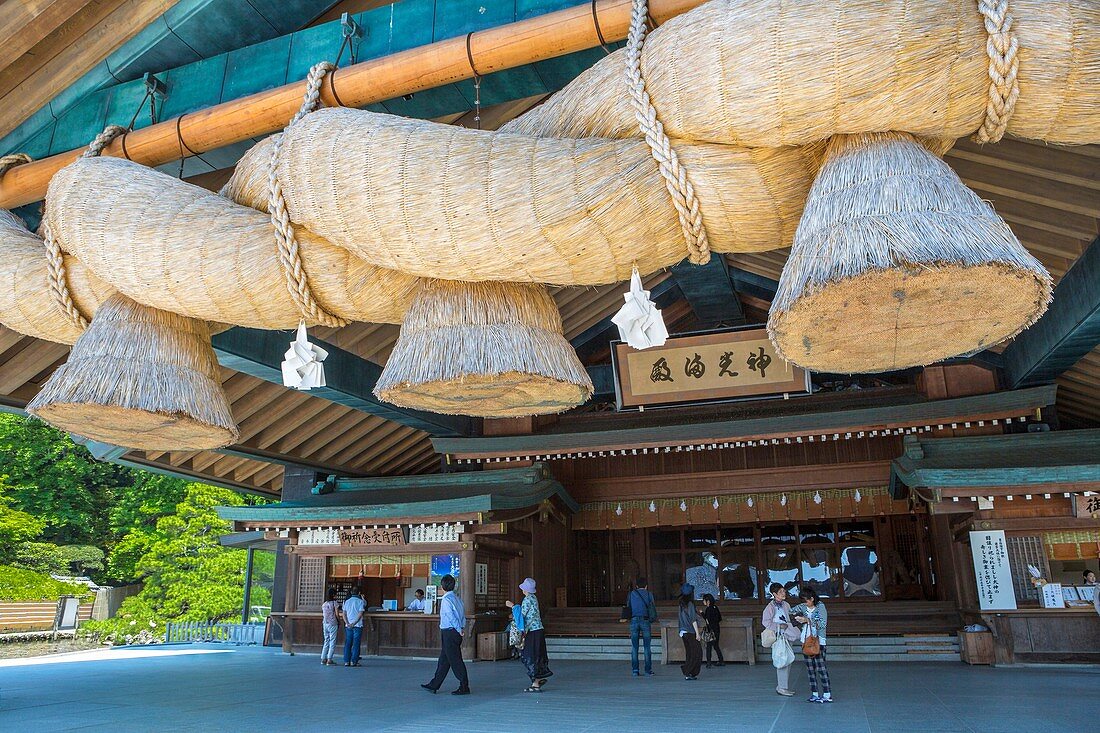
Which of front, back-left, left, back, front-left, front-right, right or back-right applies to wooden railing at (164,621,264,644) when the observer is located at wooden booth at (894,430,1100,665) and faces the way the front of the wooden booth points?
right

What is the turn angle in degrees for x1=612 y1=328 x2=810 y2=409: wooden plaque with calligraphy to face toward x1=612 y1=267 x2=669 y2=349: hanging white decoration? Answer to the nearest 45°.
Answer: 0° — it already faces it

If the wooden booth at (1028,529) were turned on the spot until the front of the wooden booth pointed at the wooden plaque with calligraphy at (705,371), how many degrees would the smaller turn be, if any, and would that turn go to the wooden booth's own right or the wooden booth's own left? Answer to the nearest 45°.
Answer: approximately 90° to the wooden booth's own right

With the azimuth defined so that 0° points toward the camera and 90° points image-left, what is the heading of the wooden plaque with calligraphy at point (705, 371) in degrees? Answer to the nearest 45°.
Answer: approximately 0°

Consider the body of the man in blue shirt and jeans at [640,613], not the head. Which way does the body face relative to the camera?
away from the camera

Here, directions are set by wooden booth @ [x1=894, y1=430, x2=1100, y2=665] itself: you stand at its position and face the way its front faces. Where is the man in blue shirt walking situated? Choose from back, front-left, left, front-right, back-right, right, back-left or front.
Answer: front-right

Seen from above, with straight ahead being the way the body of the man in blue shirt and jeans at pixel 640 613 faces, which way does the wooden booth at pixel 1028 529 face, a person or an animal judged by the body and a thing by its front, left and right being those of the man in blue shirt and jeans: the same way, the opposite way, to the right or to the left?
the opposite way

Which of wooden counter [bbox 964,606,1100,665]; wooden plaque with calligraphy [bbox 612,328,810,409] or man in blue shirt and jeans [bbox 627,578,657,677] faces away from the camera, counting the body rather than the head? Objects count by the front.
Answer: the man in blue shirt and jeans

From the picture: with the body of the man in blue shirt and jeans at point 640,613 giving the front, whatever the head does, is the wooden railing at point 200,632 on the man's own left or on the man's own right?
on the man's own left
